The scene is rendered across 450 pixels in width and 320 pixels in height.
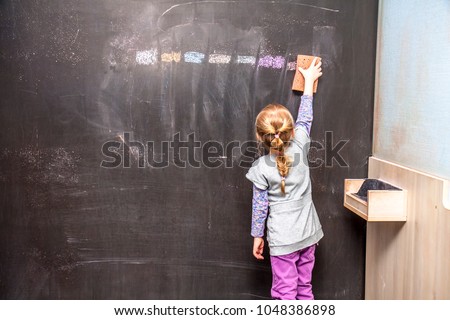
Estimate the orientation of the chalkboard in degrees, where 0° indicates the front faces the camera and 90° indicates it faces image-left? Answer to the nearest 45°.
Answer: approximately 0°

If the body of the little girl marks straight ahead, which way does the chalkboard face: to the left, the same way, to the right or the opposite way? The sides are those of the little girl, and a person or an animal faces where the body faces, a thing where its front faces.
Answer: the opposite way

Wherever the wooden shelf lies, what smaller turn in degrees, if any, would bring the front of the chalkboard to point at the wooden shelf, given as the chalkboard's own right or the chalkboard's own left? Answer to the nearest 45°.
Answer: approximately 45° to the chalkboard's own left

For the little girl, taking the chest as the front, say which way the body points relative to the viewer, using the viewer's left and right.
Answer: facing away from the viewer

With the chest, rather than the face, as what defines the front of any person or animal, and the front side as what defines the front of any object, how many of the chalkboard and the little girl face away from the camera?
1

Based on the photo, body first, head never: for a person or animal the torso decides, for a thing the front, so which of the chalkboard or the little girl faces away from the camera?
the little girl
